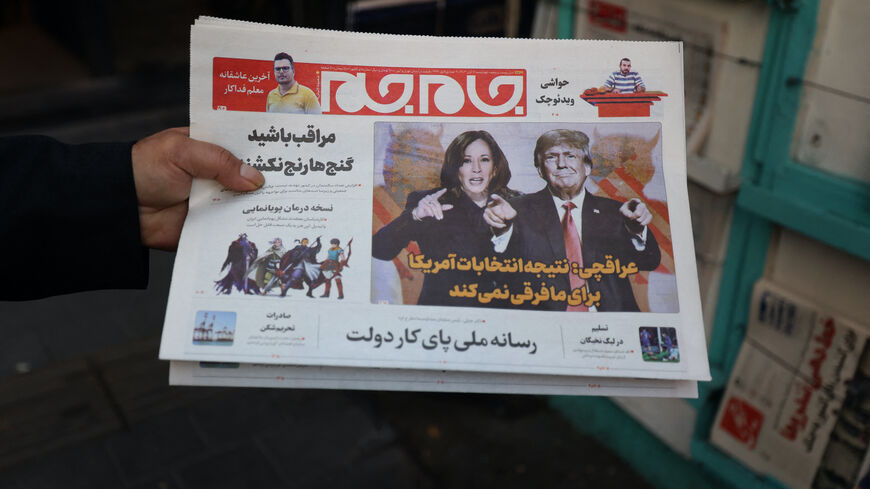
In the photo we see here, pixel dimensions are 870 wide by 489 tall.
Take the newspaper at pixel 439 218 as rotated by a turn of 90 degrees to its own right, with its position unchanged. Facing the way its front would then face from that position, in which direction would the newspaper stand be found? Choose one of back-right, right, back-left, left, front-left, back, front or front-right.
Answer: back-right

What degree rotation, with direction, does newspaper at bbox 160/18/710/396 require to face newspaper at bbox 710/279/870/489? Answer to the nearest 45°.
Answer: approximately 135° to its left

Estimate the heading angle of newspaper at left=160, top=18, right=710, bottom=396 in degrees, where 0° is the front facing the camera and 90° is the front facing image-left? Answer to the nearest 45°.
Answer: approximately 0°
